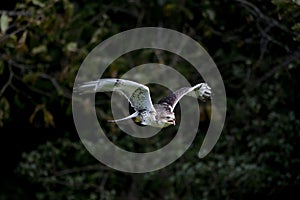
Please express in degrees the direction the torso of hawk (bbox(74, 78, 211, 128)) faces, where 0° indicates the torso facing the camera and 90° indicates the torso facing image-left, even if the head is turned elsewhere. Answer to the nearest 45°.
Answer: approximately 315°

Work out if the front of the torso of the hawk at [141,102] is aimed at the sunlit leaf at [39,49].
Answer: no
